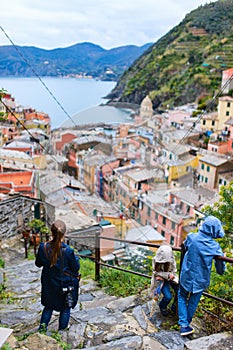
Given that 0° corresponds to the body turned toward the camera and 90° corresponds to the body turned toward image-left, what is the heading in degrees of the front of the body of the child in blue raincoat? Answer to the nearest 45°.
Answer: approximately 225°

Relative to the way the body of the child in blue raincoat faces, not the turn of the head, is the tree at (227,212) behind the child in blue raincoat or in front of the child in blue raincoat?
in front

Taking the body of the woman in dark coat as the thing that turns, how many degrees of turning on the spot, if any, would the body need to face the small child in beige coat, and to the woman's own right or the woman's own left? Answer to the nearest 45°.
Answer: approximately 90° to the woman's own right

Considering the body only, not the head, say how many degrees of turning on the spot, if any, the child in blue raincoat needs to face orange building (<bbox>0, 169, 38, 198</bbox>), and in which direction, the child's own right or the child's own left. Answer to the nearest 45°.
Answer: approximately 90° to the child's own left

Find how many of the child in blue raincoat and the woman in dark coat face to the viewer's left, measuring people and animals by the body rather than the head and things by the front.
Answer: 0

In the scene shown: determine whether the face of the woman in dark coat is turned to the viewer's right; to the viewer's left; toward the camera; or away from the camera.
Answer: away from the camera

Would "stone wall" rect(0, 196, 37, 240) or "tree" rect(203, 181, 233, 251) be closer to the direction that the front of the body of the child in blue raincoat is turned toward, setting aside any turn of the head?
the tree

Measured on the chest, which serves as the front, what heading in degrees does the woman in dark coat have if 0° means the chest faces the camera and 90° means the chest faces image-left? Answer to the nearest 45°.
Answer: approximately 180°
